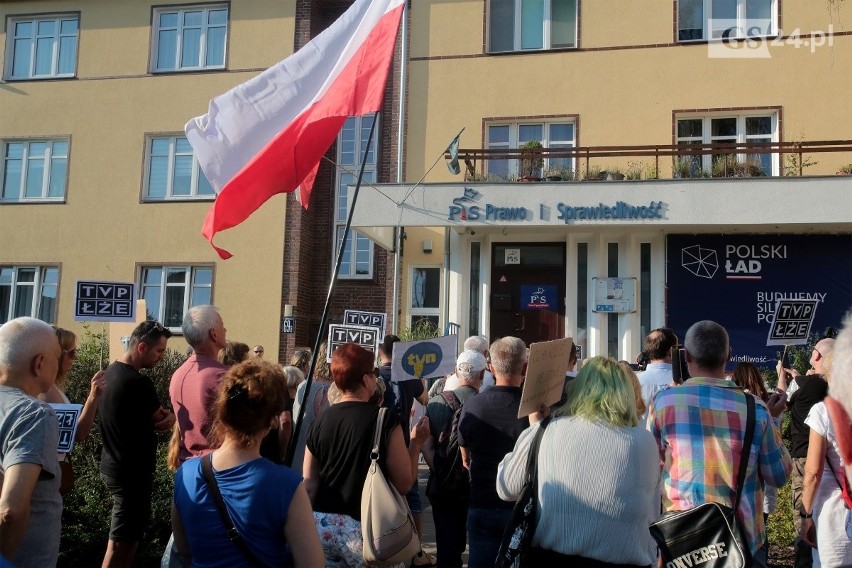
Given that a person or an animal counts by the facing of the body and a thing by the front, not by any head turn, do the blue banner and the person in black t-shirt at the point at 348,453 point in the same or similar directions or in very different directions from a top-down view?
very different directions

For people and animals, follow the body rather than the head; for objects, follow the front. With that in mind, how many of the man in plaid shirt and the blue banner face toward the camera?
1

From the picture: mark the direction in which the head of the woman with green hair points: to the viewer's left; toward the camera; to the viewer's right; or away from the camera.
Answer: away from the camera

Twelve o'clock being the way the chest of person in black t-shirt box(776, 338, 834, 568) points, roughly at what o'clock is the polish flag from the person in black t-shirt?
The polish flag is roughly at 11 o'clock from the person in black t-shirt.

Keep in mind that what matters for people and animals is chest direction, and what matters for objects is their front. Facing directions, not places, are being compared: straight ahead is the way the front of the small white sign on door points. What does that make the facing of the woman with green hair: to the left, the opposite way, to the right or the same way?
the opposite way

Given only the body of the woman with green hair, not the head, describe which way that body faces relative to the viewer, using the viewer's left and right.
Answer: facing away from the viewer

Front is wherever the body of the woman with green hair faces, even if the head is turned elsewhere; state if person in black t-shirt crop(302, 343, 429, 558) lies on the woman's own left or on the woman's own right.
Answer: on the woman's own left

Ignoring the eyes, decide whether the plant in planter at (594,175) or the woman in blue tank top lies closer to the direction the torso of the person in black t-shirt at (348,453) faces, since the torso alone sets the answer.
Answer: the plant in planter

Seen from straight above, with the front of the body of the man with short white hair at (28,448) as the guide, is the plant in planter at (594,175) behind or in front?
in front

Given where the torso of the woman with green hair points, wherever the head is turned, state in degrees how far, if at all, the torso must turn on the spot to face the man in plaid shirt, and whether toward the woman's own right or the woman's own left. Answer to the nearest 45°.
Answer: approximately 45° to the woman's own right

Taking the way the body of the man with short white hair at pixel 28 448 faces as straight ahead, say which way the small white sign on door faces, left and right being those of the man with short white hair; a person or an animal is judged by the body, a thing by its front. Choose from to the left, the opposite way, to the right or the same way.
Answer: the opposite way

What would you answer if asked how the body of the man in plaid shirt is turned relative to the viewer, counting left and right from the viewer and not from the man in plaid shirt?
facing away from the viewer
